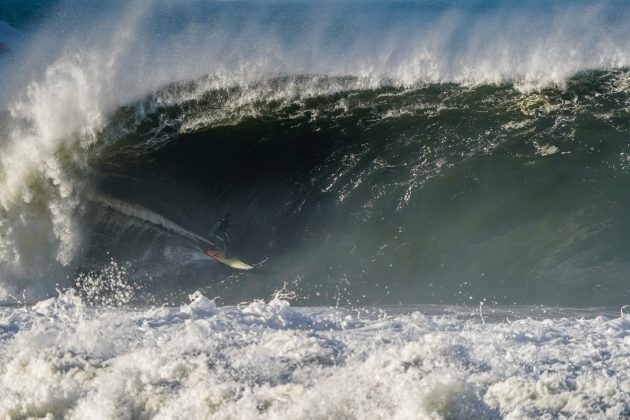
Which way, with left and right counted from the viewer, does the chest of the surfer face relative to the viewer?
facing to the right of the viewer
